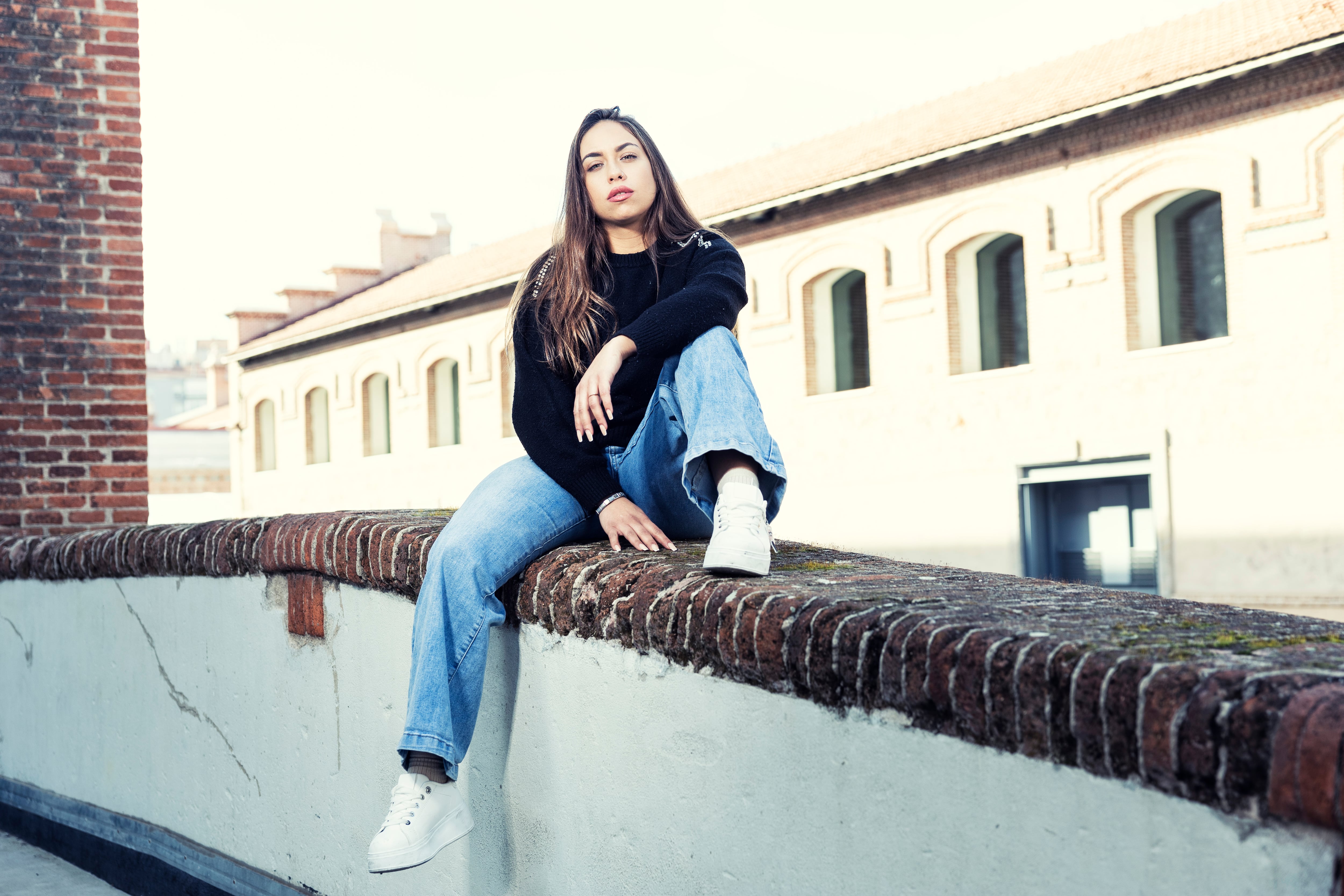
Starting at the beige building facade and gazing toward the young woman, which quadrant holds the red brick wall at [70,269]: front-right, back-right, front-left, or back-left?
front-right

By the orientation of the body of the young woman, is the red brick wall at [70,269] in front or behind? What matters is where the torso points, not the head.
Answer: behind

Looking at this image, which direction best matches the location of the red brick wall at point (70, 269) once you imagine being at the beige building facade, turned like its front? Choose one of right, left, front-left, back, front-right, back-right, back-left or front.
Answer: front

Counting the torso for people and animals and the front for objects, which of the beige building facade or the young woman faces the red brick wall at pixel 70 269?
the beige building facade

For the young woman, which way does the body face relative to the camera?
toward the camera

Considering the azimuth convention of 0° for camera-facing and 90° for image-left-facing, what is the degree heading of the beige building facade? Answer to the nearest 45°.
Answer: approximately 45°

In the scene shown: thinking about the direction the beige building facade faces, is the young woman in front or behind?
in front

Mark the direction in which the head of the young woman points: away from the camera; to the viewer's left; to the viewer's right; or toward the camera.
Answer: toward the camera

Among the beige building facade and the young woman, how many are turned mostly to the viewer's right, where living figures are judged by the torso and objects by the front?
0

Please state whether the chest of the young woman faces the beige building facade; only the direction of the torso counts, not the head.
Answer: no
